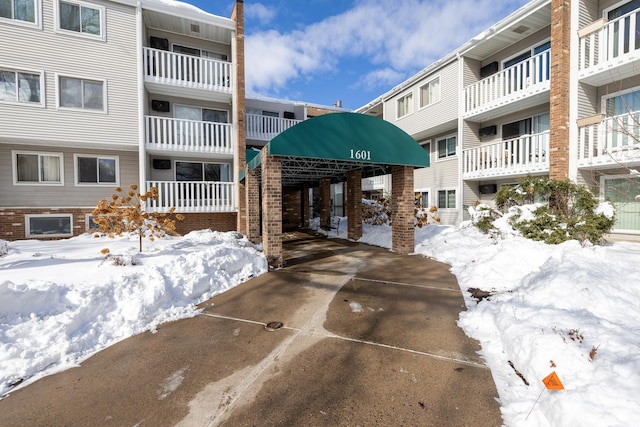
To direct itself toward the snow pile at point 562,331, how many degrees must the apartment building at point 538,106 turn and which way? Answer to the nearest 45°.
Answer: approximately 45° to its left

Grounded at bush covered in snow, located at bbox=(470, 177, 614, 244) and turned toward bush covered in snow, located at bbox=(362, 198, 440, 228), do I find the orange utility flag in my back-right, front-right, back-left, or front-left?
back-left

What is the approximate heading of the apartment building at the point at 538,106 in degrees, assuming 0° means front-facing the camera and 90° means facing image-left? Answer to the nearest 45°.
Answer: approximately 45°
